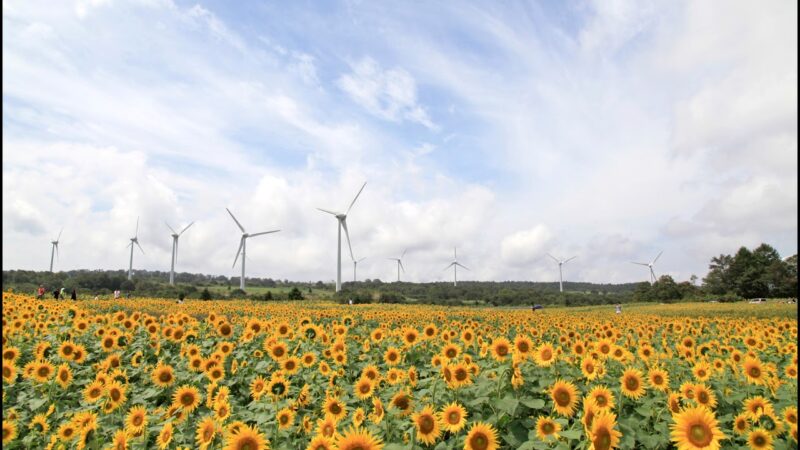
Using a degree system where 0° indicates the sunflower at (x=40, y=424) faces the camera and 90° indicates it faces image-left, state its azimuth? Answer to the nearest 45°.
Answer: approximately 0°

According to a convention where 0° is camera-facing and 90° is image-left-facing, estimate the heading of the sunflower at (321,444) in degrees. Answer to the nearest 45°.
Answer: approximately 0°

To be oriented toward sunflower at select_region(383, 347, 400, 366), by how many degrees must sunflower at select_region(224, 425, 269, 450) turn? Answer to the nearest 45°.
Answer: approximately 135° to its left

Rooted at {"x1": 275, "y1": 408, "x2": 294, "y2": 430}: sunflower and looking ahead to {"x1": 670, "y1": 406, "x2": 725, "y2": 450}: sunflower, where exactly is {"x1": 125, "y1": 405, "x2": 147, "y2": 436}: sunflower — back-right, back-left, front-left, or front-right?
back-right

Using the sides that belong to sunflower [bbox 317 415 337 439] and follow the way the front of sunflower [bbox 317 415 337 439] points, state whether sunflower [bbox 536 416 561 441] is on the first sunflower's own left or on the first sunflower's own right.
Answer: on the first sunflower's own left

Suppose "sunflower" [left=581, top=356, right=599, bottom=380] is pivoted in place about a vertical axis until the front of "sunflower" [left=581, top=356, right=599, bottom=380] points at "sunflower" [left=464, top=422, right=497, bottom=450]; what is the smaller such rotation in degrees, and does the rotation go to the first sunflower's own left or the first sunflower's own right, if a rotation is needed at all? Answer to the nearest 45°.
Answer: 0° — it already faces it

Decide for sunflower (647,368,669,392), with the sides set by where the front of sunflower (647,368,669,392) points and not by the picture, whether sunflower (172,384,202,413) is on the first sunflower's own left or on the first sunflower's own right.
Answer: on the first sunflower's own right
